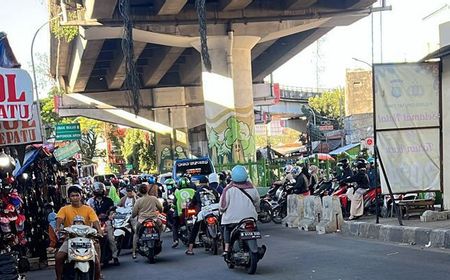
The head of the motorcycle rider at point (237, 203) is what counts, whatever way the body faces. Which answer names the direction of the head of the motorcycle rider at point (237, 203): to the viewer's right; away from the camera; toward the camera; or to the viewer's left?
away from the camera

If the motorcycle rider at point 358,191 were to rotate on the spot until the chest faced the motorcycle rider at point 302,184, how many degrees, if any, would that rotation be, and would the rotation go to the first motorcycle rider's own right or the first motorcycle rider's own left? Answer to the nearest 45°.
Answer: approximately 45° to the first motorcycle rider's own right

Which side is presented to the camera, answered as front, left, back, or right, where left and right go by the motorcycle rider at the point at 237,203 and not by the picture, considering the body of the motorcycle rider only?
back

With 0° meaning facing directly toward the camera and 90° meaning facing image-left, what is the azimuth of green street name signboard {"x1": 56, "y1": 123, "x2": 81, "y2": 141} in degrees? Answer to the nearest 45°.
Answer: approximately 0°
